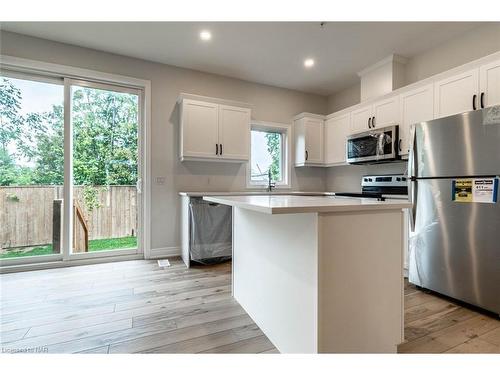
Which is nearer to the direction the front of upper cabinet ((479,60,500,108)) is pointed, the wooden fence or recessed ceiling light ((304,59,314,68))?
the wooden fence

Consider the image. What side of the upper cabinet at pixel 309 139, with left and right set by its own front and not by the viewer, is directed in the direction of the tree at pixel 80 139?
right

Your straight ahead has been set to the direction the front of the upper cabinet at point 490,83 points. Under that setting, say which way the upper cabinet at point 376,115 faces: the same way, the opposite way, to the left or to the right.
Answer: the same way

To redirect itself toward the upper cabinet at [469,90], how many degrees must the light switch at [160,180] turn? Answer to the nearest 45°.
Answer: approximately 45° to its left

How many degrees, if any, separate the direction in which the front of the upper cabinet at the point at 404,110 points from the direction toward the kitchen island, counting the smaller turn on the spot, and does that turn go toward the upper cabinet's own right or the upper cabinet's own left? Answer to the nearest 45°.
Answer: approximately 45° to the upper cabinet's own left

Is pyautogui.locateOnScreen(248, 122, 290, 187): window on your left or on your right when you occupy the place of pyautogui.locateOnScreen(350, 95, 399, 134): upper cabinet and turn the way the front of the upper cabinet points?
on your right

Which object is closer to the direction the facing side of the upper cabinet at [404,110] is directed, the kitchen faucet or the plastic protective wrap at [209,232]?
the plastic protective wrap

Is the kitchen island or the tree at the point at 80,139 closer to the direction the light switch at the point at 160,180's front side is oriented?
the kitchen island

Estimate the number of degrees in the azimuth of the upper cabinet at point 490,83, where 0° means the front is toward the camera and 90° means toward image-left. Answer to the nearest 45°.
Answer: approximately 45°

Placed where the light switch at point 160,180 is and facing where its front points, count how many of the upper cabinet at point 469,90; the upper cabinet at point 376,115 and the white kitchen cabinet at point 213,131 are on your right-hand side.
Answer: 0

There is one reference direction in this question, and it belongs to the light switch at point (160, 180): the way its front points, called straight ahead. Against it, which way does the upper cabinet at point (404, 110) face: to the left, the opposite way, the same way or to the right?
to the right

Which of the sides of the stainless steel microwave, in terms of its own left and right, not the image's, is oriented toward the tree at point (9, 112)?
right

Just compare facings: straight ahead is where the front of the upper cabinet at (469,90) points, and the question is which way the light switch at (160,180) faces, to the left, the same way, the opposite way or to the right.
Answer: to the left

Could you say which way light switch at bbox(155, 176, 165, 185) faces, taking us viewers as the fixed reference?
facing the viewer

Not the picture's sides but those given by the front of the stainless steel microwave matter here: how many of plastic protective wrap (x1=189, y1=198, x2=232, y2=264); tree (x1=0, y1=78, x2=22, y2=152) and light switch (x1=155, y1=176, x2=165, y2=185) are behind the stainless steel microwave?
0
